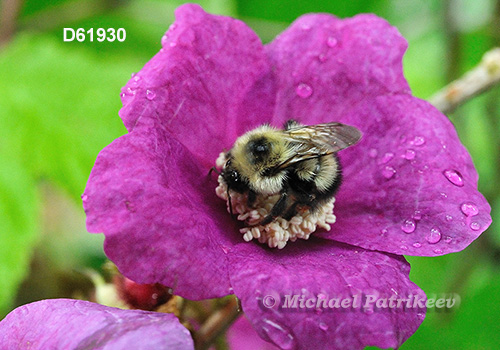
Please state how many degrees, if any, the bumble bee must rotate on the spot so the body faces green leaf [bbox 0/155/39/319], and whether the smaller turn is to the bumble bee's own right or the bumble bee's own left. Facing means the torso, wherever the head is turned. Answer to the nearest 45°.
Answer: approximately 45° to the bumble bee's own right

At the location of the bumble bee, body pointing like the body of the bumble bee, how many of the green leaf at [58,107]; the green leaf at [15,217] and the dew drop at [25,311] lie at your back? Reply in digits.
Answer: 0

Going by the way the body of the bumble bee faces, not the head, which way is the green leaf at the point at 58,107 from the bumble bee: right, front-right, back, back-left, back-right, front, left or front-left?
front-right

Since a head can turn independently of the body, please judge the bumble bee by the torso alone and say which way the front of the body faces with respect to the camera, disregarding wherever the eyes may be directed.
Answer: to the viewer's left

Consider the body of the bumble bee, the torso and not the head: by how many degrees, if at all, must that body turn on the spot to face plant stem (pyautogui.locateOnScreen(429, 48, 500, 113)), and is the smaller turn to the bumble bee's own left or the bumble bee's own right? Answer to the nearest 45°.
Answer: approximately 135° to the bumble bee's own right

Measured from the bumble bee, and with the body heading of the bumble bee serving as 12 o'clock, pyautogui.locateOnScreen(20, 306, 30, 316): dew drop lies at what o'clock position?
The dew drop is roughly at 11 o'clock from the bumble bee.
